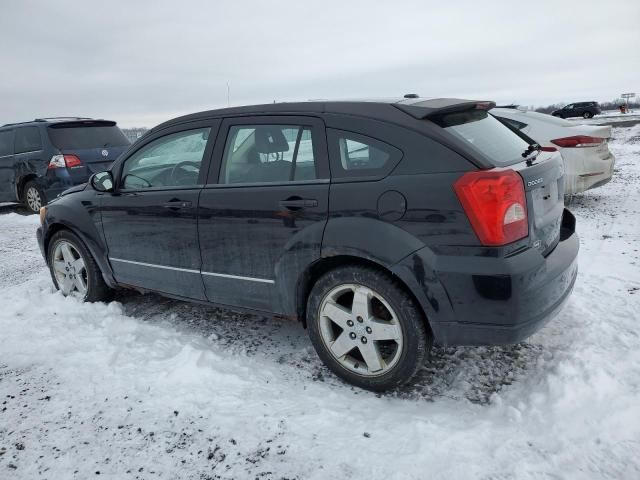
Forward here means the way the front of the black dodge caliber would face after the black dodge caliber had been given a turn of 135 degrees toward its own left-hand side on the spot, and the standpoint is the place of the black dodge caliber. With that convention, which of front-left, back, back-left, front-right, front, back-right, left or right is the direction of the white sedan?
back-left

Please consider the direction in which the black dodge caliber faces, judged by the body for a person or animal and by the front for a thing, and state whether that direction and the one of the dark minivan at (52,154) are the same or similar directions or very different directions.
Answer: same or similar directions

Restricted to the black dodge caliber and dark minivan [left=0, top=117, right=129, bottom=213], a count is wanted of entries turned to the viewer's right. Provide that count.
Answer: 0

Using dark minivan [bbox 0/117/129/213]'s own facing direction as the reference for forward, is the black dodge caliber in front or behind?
behind

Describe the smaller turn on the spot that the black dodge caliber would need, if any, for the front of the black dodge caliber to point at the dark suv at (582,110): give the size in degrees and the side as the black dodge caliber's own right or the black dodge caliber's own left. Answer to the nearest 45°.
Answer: approximately 90° to the black dodge caliber's own right

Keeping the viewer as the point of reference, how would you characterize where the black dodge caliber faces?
facing away from the viewer and to the left of the viewer

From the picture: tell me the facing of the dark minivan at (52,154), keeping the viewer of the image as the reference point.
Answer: facing away from the viewer and to the left of the viewer

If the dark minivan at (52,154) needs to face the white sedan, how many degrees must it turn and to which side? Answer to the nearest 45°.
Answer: approximately 180°
